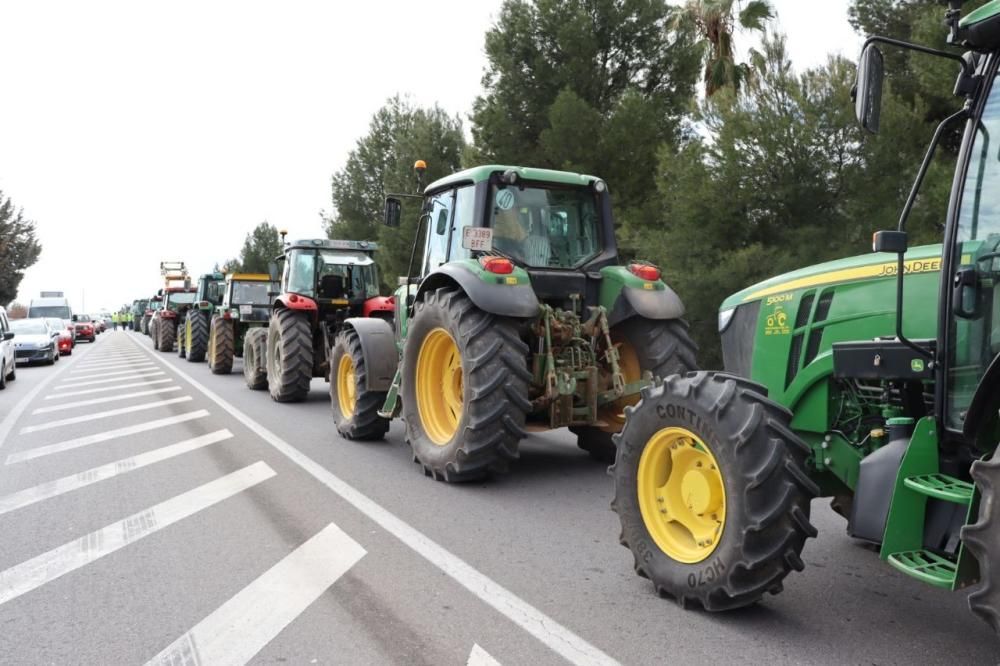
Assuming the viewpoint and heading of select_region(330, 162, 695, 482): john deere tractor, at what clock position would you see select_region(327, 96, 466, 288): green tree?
The green tree is roughly at 1 o'clock from the john deere tractor.

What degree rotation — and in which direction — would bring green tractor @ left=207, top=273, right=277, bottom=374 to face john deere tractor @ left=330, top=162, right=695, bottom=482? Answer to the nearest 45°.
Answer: approximately 180°

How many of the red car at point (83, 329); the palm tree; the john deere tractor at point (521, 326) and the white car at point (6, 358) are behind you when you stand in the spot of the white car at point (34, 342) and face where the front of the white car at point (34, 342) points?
1

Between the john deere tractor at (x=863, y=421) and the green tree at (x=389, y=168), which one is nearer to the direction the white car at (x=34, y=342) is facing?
the john deere tractor

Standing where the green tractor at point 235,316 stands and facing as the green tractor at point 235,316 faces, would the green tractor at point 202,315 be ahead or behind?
ahead

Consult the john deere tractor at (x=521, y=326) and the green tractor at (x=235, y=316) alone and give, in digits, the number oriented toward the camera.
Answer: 0

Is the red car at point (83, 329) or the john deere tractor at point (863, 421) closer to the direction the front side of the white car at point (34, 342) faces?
the john deere tractor

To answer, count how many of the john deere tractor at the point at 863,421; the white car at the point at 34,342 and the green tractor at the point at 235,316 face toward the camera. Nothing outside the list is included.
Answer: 1

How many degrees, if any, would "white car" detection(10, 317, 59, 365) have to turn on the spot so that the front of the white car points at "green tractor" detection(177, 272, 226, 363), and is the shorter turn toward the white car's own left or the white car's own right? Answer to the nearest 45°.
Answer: approximately 45° to the white car's own left

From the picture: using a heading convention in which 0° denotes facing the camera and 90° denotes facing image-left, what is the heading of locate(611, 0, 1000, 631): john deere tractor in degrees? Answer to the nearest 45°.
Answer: approximately 135°

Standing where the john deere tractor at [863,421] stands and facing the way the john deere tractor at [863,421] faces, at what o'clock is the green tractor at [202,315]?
The green tractor is roughly at 12 o'clock from the john deere tractor.

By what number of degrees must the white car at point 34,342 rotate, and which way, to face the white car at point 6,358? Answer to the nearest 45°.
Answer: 0° — it already faces it

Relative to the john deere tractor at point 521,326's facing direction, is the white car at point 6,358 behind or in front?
in front

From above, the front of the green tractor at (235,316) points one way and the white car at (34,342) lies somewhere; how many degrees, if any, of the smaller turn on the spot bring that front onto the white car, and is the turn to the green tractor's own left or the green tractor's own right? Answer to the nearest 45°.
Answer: approximately 45° to the green tractor's own left

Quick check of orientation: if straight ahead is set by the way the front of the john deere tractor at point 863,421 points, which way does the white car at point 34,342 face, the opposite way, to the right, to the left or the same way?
the opposite way

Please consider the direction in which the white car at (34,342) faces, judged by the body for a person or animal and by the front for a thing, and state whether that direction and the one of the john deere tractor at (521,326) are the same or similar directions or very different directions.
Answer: very different directions

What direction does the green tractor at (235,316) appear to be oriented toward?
away from the camera

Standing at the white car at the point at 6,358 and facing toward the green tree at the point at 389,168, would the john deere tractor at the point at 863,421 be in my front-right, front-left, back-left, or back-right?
back-right
